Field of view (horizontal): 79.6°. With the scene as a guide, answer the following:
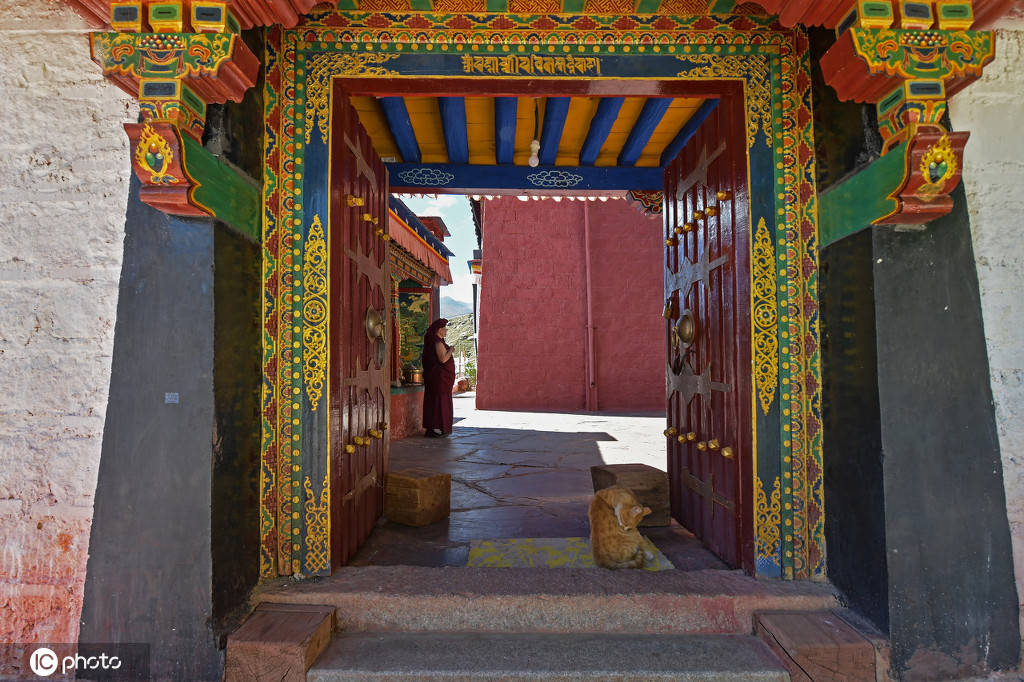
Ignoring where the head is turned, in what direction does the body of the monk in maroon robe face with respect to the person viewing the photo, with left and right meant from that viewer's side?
facing to the right of the viewer

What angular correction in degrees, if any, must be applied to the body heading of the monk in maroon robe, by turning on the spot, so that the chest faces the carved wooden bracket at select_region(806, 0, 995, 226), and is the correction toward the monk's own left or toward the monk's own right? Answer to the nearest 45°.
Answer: approximately 90° to the monk's own right

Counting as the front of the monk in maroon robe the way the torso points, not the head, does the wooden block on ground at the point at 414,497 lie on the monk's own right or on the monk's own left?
on the monk's own right

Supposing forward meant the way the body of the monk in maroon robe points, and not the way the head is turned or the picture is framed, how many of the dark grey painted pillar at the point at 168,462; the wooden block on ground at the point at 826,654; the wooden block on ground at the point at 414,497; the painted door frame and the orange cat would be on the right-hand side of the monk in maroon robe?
5

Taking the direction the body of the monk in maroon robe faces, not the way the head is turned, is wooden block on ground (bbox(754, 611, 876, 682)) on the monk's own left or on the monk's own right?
on the monk's own right

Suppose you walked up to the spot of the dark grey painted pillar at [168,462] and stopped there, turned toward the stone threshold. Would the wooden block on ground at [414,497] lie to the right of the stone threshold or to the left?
left

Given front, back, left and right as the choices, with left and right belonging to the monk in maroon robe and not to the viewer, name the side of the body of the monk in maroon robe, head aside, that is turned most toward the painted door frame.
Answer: right

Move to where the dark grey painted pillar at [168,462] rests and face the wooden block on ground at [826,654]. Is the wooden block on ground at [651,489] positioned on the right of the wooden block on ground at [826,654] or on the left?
left
